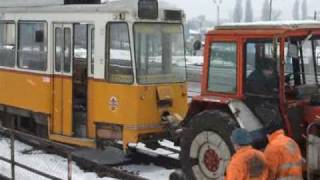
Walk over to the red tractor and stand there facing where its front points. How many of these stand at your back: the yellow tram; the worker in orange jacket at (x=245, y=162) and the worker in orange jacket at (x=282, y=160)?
1

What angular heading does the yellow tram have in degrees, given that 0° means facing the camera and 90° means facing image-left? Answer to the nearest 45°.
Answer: approximately 315°

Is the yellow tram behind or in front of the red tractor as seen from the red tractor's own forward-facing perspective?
behind

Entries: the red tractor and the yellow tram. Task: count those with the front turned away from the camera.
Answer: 0

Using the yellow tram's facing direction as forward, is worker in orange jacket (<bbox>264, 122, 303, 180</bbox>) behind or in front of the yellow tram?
in front

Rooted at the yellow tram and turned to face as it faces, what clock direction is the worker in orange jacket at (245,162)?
The worker in orange jacket is roughly at 1 o'clock from the yellow tram.

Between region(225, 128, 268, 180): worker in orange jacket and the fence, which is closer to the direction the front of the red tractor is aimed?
the worker in orange jacket

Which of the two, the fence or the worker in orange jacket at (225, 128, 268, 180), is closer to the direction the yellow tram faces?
the worker in orange jacket

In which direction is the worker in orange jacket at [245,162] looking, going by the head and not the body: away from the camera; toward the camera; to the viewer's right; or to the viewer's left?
away from the camera

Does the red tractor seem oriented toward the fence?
no

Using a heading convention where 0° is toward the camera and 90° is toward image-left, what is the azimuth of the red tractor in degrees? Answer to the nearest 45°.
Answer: approximately 315°

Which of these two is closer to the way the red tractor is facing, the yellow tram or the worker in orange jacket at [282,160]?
the worker in orange jacket

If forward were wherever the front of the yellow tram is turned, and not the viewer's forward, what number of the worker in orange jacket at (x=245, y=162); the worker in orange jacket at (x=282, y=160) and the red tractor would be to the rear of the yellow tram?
0

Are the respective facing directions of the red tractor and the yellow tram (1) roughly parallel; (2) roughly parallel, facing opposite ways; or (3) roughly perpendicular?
roughly parallel

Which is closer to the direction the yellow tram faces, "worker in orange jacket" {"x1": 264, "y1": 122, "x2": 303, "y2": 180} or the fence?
the worker in orange jacket

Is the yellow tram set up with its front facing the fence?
no
